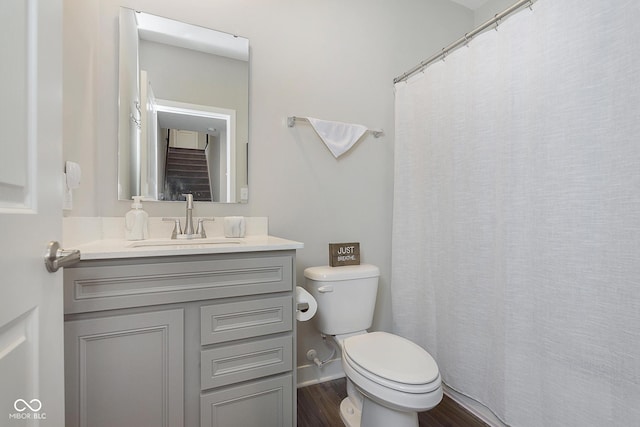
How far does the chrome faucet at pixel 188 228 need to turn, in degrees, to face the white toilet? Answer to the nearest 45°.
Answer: approximately 45° to its left

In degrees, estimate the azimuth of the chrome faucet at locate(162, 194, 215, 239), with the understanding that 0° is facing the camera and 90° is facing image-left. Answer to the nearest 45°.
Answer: approximately 0°

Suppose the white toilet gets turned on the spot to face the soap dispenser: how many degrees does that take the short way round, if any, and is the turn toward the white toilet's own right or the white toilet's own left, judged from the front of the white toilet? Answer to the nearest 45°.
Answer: approximately 135° to the white toilet's own right

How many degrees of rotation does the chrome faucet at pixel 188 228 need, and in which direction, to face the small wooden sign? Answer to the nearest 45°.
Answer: approximately 90° to its left
